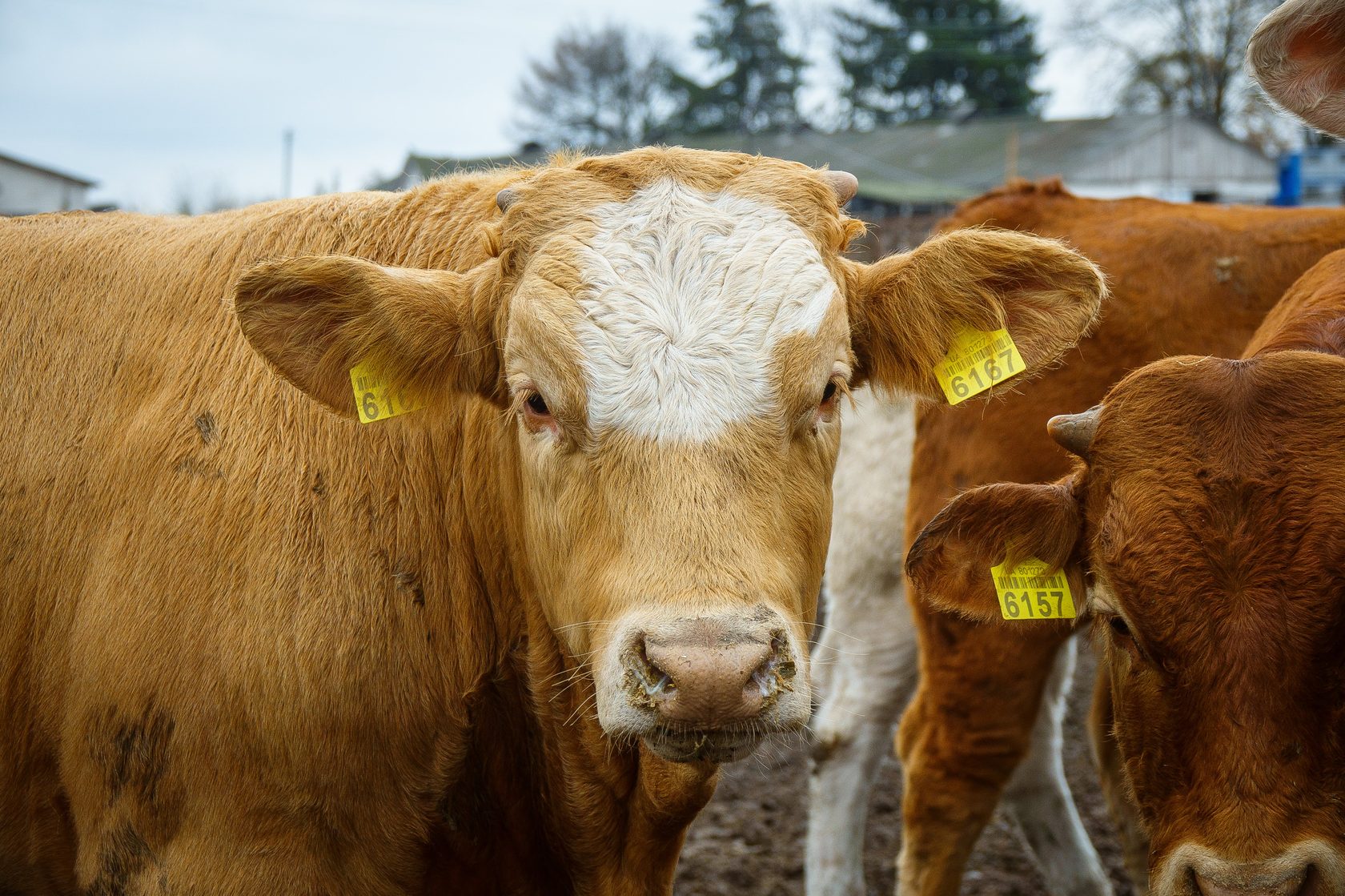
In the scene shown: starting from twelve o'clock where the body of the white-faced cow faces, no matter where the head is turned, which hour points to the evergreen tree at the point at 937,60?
The evergreen tree is roughly at 8 o'clock from the white-faced cow.

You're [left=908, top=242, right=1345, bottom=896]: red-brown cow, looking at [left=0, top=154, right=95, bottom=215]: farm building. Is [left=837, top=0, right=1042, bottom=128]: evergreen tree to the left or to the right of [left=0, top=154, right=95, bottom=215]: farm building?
right

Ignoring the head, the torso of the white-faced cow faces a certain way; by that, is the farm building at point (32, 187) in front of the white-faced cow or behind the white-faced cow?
behind

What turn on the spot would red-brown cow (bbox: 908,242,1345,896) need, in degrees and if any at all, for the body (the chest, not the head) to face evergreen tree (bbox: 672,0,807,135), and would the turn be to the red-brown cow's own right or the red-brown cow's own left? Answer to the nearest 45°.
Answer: approximately 180°

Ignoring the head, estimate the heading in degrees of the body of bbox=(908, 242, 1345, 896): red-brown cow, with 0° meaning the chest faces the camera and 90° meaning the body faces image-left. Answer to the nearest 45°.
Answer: approximately 0°

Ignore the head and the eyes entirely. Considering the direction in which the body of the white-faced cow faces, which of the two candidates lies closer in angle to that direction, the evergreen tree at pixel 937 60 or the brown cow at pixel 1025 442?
the brown cow

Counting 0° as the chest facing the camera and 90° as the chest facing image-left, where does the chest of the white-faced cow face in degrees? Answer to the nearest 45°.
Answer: approximately 315°

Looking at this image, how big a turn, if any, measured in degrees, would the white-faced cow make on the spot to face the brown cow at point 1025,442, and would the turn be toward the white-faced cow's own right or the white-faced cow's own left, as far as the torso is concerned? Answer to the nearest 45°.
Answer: approximately 90° to the white-faced cow's own left

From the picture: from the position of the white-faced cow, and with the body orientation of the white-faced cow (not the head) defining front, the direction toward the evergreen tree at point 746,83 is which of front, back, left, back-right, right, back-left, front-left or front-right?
back-left

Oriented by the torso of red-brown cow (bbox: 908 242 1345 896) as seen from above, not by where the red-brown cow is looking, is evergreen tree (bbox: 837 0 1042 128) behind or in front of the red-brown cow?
behind

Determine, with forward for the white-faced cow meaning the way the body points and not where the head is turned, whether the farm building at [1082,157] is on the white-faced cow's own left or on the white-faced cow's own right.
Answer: on the white-faced cow's own left
